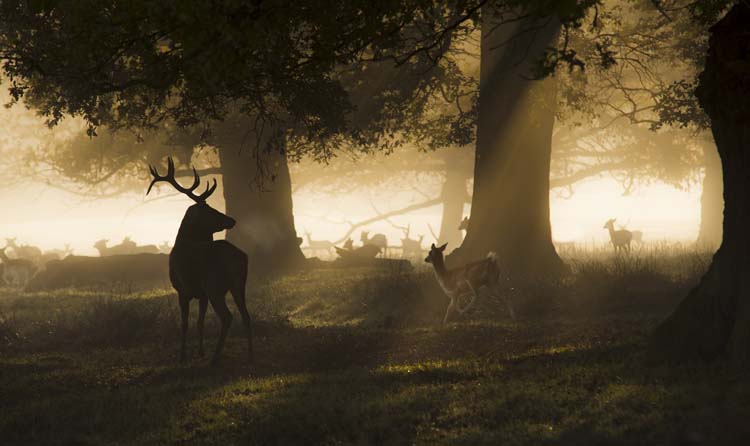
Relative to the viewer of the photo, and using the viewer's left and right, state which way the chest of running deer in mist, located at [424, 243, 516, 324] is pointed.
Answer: facing to the left of the viewer

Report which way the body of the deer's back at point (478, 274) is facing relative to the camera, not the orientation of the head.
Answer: to the viewer's left

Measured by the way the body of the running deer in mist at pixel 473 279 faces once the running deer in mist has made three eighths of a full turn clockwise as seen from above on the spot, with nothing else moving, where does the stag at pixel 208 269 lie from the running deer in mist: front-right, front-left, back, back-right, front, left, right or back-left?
back

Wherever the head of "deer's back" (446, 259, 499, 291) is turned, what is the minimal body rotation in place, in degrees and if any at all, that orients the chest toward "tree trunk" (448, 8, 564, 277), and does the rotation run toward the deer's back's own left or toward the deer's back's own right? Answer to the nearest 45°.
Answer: approximately 90° to the deer's back's own right

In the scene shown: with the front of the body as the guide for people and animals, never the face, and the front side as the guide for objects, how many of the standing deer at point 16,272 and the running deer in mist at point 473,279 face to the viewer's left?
2

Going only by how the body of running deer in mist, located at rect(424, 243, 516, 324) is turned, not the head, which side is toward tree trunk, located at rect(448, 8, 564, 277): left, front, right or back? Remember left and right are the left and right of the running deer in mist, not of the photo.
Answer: right

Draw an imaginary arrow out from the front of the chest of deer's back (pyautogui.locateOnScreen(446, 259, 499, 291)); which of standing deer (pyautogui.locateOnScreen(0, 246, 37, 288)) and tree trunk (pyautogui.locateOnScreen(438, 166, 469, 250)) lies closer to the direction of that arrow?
the standing deer

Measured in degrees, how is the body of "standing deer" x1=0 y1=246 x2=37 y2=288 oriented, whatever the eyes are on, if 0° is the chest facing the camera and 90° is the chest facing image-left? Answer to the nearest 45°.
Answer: approximately 90°

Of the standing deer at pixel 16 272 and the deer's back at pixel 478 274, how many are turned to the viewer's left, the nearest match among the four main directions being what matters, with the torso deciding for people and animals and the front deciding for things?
2

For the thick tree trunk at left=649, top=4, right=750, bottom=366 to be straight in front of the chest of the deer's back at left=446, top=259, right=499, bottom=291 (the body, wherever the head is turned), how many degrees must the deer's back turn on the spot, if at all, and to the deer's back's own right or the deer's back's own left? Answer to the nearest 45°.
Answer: approximately 135° to the deer's back's own left

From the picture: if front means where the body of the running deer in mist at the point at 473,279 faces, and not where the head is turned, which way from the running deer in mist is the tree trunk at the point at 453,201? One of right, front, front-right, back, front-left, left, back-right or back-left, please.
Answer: right
